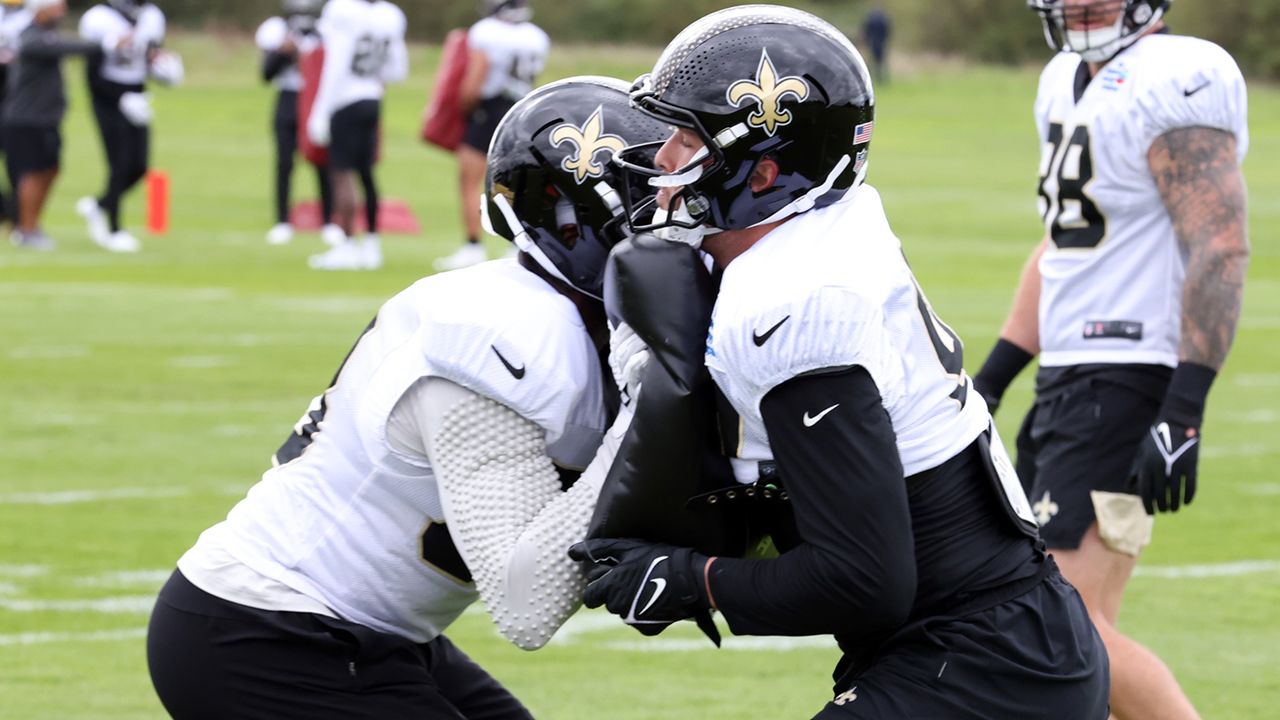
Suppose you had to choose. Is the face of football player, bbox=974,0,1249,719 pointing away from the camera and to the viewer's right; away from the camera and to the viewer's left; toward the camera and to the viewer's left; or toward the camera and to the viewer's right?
toward the camera and to the viewer's left

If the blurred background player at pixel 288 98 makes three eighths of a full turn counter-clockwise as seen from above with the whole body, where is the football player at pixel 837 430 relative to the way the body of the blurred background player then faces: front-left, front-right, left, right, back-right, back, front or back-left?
back-right

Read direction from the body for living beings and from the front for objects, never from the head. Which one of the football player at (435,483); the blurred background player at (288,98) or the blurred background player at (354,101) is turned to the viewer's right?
the football player

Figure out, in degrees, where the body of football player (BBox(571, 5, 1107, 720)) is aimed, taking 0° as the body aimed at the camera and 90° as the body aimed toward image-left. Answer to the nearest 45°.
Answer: approximately 90°

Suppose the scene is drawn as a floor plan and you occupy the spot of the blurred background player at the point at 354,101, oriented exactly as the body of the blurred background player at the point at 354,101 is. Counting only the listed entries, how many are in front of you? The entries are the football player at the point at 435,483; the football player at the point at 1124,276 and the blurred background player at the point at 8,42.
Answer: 1

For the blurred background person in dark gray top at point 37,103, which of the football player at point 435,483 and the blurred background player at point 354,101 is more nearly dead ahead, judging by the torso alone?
the blurred background player

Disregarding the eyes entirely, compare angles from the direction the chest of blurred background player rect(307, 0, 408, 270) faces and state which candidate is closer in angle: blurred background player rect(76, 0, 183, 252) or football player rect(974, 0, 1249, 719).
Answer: the blurred background player

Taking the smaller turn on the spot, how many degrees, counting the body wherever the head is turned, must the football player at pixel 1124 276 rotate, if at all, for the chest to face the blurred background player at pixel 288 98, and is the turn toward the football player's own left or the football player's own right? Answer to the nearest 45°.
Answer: approximately 90° to the football player's own right

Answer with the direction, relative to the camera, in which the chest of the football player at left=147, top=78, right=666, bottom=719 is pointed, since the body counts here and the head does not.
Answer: to the viewer's right

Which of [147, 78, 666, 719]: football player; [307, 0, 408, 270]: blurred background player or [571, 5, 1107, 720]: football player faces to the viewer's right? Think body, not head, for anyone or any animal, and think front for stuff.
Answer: [147, 78, 666, 719]: football player

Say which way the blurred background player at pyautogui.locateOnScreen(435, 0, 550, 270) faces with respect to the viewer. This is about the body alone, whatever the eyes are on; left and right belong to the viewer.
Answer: facing away from the viewer and to the left of the viewer

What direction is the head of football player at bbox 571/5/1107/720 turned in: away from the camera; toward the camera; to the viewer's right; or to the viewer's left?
to the viewer's left
